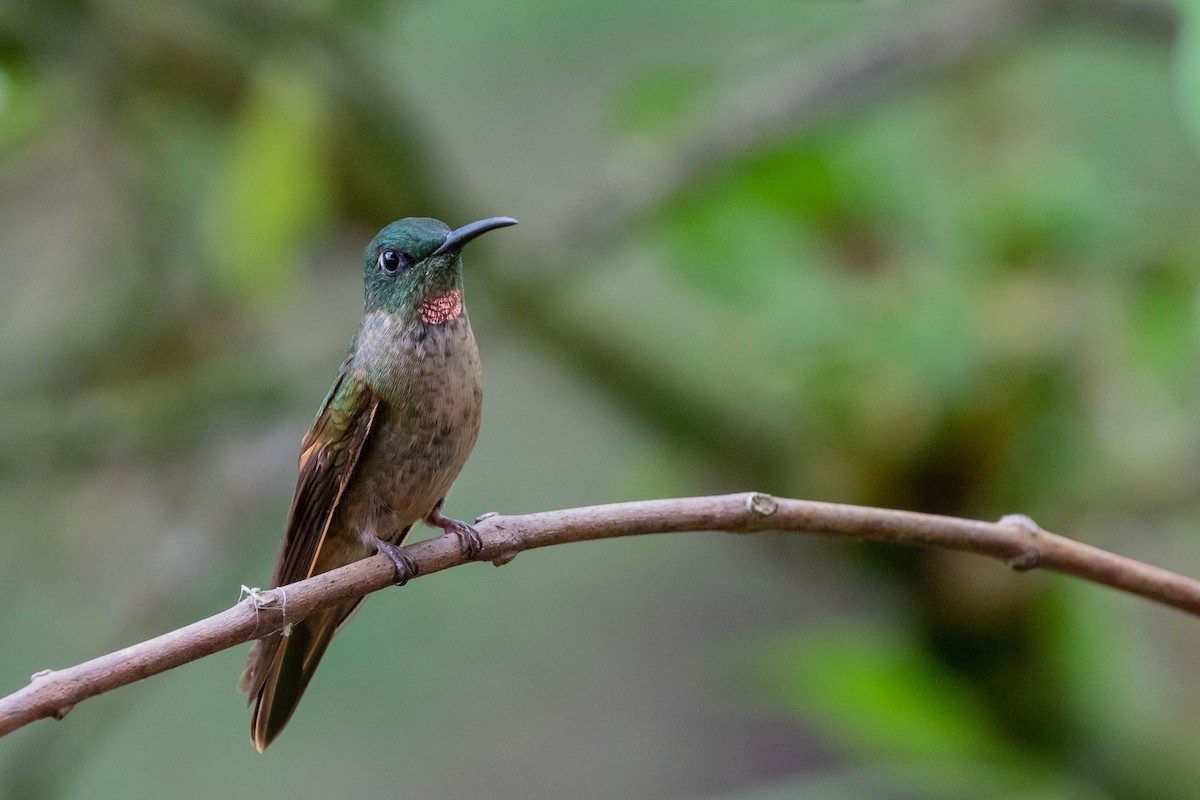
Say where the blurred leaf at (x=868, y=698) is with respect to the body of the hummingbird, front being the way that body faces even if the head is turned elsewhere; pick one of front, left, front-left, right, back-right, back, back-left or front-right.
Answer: left

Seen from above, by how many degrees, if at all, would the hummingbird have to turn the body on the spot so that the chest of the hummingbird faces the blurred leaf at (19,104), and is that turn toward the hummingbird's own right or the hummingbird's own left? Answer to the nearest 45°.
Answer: approximately 180°

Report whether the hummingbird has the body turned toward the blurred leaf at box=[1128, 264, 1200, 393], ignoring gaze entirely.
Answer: no

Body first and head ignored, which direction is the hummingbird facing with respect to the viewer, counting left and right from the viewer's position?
facing the viewer and to the right of the viewer

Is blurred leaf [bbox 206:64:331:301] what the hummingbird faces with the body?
no
